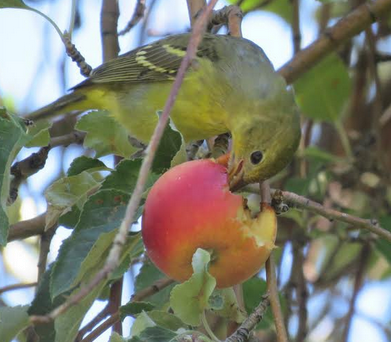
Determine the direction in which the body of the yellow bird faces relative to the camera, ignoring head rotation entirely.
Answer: to the viewer's right

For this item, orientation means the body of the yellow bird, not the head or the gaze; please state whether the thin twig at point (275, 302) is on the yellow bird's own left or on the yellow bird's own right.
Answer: on the yellow bird's own right

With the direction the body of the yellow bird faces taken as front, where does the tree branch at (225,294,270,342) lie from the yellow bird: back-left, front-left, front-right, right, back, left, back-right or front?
front

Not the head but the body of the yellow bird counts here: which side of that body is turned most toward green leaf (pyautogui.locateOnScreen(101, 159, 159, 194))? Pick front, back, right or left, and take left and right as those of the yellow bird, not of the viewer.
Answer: back

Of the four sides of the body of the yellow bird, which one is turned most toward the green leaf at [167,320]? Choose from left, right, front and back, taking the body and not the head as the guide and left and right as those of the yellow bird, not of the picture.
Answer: right

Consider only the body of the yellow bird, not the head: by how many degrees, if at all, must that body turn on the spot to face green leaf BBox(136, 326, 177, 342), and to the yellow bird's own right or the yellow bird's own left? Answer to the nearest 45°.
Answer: approximately 90° to the yellow bird's own right

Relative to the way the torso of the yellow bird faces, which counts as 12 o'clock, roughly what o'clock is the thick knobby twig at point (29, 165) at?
The thick knobby twig is roughly at 5 o'clock from the yellow bird.
